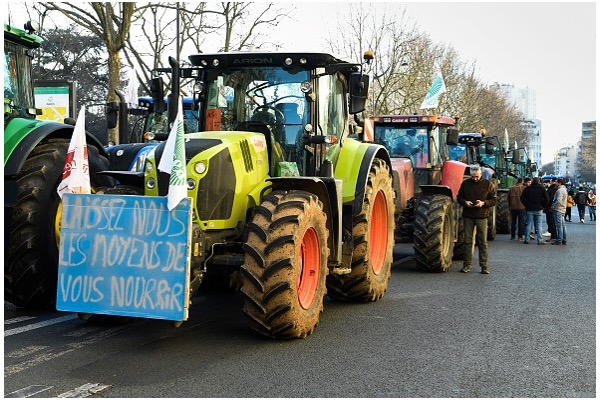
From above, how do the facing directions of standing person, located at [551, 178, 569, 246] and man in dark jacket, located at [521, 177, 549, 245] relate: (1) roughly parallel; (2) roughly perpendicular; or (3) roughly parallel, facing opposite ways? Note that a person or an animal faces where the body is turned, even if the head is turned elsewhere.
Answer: roughly perpendicular

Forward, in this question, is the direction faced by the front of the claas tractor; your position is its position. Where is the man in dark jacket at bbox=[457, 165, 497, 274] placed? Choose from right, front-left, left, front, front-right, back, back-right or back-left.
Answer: back

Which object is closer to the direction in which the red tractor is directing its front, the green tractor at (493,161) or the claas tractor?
the claas tractor

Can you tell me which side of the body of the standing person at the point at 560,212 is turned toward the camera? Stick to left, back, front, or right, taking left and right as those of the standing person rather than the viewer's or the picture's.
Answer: left

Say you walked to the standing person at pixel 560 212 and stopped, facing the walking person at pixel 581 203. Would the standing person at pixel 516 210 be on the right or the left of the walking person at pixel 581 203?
left

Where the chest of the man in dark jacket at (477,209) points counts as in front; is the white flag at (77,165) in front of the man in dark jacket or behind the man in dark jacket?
in front

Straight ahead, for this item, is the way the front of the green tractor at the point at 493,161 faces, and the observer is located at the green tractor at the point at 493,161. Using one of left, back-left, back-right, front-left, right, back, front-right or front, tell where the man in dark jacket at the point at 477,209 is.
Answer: front-left

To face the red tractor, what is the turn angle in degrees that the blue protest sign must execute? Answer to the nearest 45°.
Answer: approximately 135° to its left

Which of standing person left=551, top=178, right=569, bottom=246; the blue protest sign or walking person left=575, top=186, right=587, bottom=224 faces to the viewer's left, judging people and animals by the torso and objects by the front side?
standing person left=551, top=178, right=569, bottom=246
